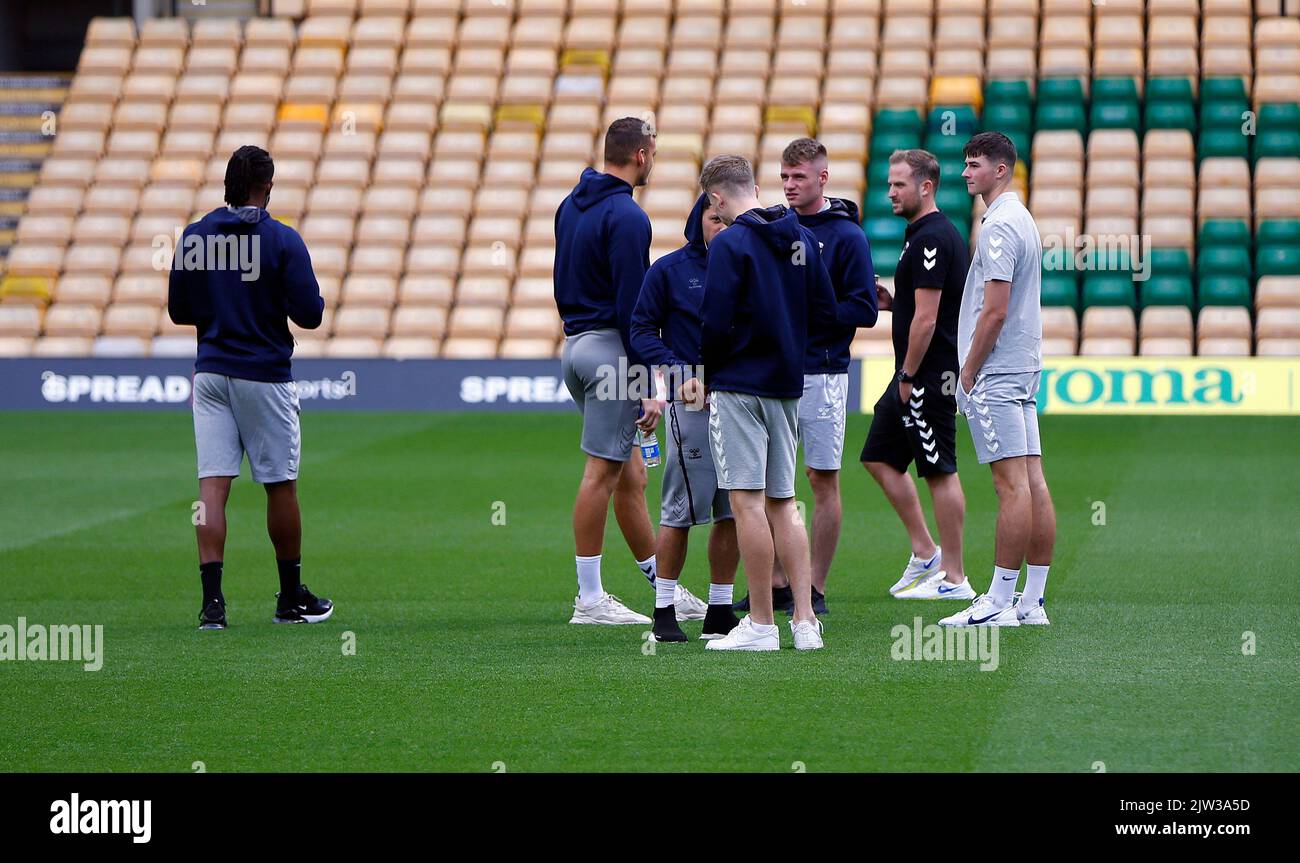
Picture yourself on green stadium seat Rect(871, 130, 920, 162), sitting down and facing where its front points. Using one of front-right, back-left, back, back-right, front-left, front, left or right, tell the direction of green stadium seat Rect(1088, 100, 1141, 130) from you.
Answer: left

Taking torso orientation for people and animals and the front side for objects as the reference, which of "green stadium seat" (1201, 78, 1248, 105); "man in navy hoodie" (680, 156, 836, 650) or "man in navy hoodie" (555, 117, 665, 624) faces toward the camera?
the green stadium seat

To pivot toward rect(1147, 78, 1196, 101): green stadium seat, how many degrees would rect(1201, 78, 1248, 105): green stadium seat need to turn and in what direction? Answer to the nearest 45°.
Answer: approximately 90° to its right

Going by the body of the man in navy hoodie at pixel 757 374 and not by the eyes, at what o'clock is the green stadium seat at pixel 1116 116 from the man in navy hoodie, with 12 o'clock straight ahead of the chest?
The green stadium seat is roughly at 2 o'clock from the man in navy hoodie.

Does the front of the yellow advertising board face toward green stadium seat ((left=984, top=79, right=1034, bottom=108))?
no

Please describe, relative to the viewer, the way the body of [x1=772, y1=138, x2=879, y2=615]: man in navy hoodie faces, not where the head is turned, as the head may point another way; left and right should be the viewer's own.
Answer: facing the viewer and to the left of the viewer

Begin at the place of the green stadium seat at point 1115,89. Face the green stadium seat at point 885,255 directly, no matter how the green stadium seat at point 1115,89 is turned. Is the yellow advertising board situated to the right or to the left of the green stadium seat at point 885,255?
left

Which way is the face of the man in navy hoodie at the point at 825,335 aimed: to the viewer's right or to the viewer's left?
to the viewer's left

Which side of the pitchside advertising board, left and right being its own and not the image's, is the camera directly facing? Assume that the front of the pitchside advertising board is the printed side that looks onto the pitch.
front

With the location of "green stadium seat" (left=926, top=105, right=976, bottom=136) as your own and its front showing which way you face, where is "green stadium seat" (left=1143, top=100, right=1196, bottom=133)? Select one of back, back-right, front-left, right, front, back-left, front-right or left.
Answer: left

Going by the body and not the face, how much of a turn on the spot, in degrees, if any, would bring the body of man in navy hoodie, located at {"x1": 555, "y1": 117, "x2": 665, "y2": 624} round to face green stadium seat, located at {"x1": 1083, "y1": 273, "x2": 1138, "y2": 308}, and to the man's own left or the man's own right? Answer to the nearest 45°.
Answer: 0° — they already face it

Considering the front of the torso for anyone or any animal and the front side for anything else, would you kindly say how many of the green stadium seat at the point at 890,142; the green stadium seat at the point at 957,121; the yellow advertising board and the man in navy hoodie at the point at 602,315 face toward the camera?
3

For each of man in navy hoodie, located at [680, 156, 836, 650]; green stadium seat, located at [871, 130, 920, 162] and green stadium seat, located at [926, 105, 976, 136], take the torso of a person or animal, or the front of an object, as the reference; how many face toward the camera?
2

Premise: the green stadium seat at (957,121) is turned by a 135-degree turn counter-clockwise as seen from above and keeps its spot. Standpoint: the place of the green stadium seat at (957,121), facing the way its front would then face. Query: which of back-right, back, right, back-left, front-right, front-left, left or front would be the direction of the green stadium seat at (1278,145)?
front-right

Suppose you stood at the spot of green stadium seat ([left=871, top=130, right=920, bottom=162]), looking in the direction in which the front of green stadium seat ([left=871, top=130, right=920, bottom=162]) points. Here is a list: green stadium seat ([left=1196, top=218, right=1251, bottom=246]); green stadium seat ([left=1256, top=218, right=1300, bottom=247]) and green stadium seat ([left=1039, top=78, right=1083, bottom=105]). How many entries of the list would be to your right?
0

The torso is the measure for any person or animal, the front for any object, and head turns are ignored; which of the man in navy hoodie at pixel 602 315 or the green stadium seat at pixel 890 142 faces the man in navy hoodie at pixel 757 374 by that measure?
the green stadium seat

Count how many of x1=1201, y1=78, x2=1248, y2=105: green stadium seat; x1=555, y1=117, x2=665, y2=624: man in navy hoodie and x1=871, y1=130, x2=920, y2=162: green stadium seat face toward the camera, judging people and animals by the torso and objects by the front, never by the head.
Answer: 2

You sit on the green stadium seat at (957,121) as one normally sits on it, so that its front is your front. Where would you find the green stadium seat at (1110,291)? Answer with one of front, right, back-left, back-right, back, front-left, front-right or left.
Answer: front-left
